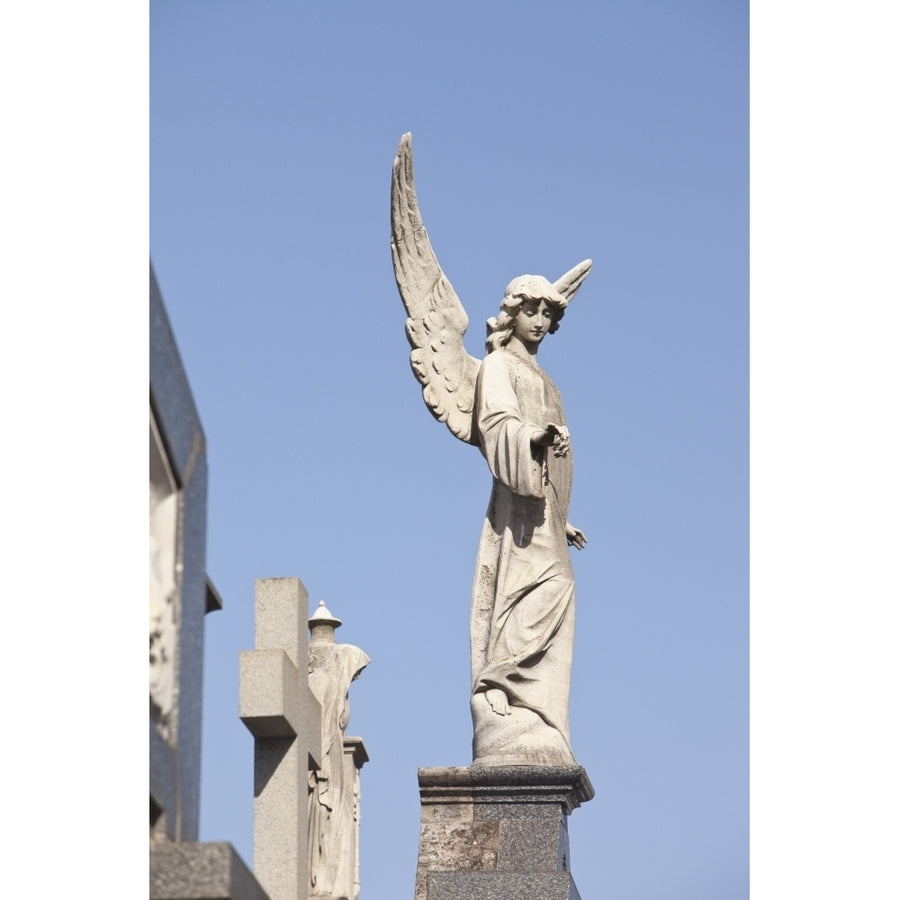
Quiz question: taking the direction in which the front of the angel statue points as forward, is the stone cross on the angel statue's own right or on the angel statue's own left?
on the angel statue's own right

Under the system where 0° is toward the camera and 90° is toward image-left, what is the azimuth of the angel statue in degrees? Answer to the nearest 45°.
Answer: approximately 315°
